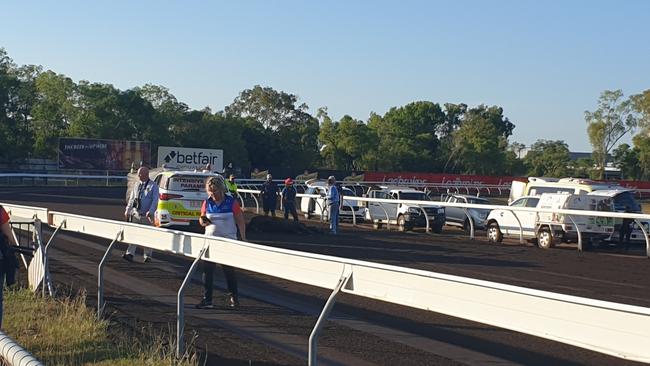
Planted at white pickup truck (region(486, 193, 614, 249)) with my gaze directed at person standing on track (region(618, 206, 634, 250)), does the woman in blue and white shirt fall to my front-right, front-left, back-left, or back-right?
back-right

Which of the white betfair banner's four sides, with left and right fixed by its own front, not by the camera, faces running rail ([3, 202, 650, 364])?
front

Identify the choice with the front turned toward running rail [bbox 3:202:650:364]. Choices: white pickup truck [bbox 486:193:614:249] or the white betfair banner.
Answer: the white betfair banner

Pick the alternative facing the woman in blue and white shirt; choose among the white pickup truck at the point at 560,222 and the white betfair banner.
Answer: the white betfair banner

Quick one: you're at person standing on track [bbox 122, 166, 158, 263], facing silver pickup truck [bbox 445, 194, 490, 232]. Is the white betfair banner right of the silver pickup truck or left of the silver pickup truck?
left

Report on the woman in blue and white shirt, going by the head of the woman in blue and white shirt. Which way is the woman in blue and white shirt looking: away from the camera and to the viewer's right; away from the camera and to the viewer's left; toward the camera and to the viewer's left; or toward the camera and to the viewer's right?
toward the camera and to the viewer's left

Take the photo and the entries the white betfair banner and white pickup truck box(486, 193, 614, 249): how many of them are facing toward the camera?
1
